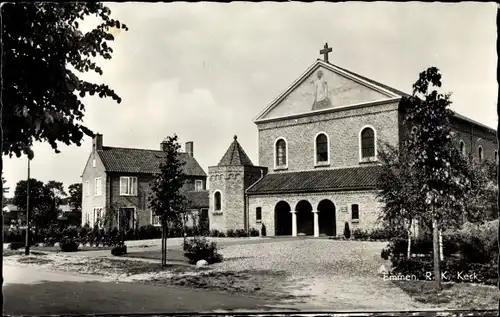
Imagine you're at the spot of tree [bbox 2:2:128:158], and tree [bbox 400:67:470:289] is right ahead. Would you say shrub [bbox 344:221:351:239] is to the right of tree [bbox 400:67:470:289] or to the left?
left

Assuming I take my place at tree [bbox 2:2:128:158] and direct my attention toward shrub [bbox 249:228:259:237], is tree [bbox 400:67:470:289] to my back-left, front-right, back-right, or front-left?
front-right

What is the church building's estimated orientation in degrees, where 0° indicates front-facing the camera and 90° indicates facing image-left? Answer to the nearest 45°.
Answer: approximately 45°

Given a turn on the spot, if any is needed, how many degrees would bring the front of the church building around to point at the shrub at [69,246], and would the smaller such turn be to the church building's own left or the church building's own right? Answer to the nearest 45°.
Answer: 0° — it already faces it

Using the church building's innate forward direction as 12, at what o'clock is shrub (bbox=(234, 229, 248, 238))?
The shrub is roughly at 1 o'clock from the church building.

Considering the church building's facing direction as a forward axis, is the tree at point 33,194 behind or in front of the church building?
in front

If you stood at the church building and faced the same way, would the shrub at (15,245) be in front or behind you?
in front

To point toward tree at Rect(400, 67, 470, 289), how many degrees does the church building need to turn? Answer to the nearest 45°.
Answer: approximately 45° to its left

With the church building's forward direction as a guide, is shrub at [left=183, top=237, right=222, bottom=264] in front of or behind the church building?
in front

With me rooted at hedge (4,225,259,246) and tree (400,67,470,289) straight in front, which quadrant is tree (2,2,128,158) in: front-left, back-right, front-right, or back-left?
front-right

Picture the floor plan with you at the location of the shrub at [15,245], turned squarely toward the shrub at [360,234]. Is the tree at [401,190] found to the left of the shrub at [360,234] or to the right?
right
